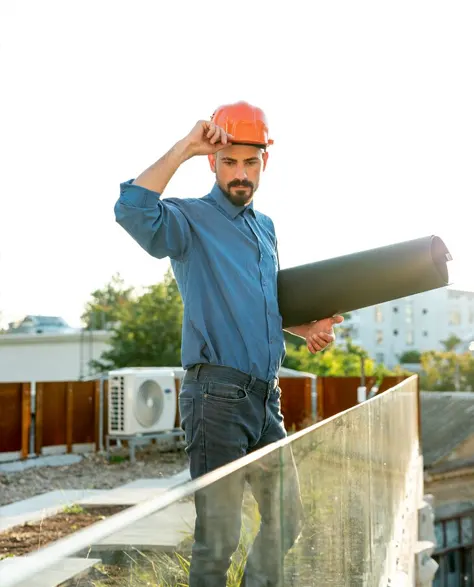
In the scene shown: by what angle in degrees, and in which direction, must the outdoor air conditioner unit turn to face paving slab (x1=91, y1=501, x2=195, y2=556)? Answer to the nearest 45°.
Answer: approximately 45° to its right

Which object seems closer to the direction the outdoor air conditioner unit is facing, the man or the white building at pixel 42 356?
the man

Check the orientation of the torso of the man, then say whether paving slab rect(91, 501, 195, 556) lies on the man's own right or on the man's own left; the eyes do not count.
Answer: on the man's own right

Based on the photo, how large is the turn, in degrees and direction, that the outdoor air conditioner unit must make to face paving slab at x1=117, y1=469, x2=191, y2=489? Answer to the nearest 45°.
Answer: approximately 45° to its right

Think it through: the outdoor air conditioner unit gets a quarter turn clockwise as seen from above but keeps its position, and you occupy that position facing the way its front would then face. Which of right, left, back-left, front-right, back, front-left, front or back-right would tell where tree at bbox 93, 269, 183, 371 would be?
back-right

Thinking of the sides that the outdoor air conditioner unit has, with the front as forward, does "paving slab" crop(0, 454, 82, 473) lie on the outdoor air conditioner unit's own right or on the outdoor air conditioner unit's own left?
on the outdoor air conditioner unit's own right

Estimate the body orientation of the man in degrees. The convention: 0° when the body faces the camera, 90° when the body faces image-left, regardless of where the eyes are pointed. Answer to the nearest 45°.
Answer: approximately 315°
